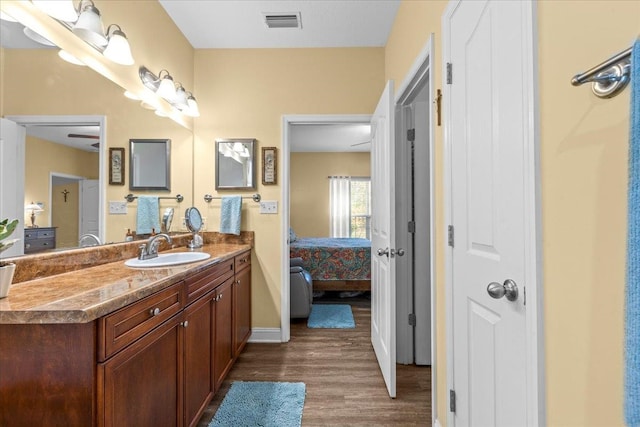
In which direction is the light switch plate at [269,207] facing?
toward the camera

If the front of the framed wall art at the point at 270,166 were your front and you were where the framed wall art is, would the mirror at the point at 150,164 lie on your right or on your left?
on your right

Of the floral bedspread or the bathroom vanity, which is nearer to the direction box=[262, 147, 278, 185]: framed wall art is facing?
the bathroom vanity

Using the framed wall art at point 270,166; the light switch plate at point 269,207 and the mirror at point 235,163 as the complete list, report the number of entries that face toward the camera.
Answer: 3

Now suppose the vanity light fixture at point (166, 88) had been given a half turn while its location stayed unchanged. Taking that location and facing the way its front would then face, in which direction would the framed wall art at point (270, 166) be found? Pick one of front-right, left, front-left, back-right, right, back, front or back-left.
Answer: back-right

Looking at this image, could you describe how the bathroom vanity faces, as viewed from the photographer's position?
facing the viewer and to the right of the viewer

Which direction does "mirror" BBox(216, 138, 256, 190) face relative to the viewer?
toward the camera

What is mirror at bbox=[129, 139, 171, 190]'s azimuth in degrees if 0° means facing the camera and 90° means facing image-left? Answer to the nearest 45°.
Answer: approximately 0°

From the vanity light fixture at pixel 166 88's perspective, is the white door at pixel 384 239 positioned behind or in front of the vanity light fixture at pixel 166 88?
in front

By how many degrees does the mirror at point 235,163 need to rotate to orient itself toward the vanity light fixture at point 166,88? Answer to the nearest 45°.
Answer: approximately 45° to its right
